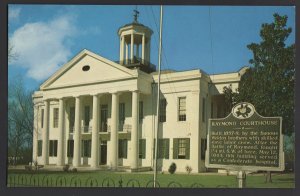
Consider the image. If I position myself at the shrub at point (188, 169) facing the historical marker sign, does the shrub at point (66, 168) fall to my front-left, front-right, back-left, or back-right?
back-right

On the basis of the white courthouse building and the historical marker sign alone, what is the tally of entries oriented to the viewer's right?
0

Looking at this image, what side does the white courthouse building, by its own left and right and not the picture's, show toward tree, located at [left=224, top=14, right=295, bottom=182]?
left

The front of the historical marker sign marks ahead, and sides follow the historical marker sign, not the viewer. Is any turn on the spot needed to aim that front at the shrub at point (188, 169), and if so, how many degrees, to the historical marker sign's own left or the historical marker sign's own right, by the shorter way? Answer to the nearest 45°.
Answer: approximately 180°

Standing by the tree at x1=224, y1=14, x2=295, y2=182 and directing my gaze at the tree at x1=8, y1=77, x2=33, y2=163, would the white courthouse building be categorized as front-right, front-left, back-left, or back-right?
front-right

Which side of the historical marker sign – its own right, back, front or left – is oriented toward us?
front
